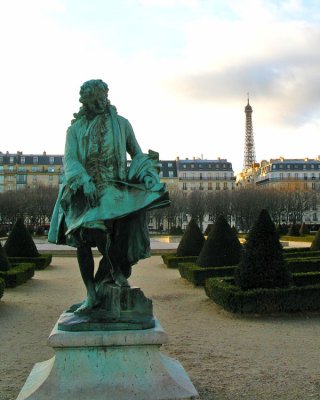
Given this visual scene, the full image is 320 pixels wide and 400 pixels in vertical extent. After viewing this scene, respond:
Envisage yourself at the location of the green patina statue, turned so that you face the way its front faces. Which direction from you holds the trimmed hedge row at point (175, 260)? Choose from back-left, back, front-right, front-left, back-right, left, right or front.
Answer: back

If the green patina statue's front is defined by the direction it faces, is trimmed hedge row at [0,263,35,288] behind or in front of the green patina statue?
behind

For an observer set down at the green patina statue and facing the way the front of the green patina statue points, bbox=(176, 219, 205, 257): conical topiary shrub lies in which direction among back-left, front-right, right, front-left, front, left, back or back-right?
back

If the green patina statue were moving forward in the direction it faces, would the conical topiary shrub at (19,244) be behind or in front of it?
behind

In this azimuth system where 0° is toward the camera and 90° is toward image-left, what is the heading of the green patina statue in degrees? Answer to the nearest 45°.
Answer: approximately 0°

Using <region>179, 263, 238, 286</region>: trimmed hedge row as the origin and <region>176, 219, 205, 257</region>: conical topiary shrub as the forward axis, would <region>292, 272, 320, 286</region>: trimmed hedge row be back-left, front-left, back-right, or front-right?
back-right

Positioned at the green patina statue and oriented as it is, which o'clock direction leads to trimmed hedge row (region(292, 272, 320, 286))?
The trimmed hedge row is roughly at 7 o'clock from the green patina statue.

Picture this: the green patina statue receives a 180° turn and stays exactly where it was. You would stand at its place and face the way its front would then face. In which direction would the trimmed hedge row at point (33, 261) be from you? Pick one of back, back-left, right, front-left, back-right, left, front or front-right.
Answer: front
